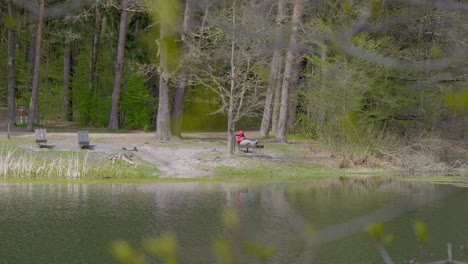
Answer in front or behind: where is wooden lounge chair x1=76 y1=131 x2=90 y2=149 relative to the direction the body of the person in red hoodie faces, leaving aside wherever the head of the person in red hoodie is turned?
behind

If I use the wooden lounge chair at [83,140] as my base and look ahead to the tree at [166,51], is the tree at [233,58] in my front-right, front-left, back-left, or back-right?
front-right

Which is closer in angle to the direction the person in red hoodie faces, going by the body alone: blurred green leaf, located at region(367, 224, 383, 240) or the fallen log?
the blurred green leaf
